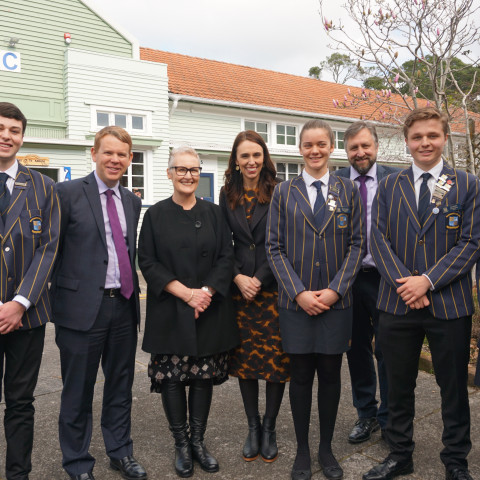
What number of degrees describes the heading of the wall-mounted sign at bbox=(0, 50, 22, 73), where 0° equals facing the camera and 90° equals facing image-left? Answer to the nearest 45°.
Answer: approximately 0°

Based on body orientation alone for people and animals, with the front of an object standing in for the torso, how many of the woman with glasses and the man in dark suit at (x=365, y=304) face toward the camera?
2

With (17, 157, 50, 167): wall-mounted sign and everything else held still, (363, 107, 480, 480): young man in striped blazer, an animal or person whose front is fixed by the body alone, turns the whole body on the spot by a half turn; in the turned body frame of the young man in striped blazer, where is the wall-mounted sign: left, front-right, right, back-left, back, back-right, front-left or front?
front-left

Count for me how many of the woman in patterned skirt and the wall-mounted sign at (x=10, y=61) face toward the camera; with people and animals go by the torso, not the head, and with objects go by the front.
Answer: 2

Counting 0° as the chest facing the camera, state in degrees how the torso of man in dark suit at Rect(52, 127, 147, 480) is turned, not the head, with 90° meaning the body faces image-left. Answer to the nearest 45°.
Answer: approximately 315°
